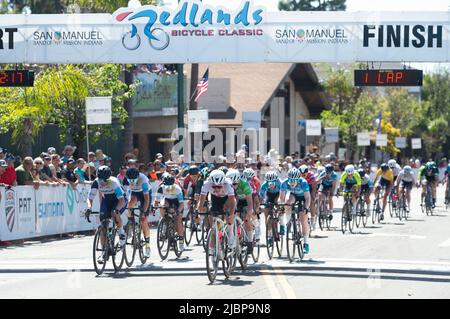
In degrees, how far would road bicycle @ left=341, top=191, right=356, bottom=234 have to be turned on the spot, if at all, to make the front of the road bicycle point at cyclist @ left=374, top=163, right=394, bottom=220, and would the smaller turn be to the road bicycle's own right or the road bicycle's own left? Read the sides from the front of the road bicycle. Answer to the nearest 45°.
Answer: approximately 180°

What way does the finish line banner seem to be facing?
toward the camera

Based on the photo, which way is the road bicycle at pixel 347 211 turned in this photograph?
toward the camera

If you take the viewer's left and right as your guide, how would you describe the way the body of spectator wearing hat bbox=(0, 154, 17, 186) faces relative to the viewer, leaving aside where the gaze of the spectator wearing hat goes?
facing to the right of the viewer

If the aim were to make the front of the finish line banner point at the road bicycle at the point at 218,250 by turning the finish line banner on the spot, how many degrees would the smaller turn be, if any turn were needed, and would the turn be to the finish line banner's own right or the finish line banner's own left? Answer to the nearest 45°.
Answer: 0° — it already faces it

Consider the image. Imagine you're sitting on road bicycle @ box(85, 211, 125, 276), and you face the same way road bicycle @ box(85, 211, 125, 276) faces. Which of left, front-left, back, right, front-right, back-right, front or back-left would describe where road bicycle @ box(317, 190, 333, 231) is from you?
back

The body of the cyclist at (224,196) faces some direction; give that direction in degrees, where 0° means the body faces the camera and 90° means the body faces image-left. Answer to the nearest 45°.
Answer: approximately 0°

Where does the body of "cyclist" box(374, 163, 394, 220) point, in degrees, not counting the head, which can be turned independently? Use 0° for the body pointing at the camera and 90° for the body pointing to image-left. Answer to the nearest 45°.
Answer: approximately 45°
